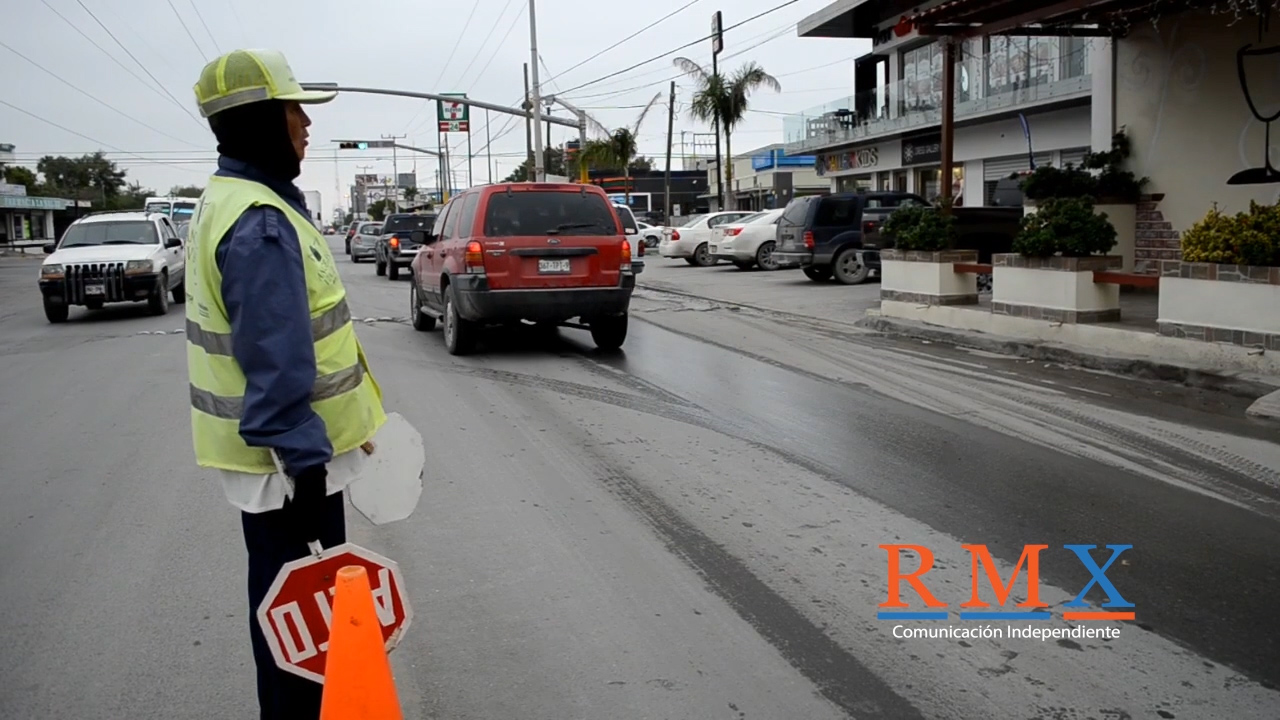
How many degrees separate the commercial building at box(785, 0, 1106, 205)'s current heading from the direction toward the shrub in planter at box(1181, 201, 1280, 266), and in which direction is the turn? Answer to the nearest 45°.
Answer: approximately 45° to its left

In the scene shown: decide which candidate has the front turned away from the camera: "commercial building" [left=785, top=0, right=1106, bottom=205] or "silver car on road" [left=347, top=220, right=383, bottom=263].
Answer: the silver car on road

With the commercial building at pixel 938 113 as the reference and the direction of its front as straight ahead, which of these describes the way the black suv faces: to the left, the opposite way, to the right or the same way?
the opposite way

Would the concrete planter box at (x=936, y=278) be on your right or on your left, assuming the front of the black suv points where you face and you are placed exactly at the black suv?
on your right

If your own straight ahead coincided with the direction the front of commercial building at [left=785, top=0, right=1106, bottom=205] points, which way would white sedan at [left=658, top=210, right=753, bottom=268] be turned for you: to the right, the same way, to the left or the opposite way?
the opposite way

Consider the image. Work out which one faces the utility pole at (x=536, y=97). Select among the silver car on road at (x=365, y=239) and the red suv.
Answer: the red suv

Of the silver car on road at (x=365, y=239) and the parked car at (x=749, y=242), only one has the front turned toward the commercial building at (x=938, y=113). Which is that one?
the parked car at (x=749, y=242)

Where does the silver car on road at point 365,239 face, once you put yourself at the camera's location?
facing away from the viewer

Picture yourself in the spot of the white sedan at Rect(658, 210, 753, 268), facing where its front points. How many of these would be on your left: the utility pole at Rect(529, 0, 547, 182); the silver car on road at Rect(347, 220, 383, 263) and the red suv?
2

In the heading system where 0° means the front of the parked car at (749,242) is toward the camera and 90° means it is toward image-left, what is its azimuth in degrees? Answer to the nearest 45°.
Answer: approximately 225°

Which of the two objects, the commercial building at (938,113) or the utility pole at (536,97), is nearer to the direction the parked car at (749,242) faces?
the commercial building

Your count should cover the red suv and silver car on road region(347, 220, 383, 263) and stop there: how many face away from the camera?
2

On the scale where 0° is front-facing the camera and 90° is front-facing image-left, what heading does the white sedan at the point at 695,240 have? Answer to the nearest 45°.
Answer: approximately 225°

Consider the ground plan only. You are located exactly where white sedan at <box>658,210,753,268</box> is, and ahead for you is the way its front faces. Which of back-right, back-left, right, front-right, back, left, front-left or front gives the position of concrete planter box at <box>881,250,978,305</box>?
back-right

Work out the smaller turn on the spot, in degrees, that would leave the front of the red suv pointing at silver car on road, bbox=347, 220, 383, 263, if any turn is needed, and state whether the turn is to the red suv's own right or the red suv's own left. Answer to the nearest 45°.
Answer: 0° — it already faces it

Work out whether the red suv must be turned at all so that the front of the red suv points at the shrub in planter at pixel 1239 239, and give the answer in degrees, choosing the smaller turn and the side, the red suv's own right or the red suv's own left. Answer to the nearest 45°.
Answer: approximately 135° to the red suv's own right

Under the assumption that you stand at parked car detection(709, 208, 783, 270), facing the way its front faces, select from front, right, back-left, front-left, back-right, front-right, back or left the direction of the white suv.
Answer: back

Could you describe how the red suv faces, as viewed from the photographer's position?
facing away from the viewer

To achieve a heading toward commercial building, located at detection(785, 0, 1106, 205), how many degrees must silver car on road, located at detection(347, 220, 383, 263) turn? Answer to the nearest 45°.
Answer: approximately 135° to its right
